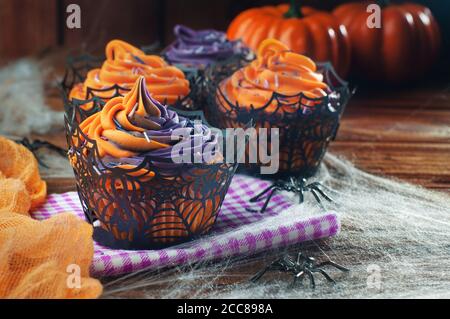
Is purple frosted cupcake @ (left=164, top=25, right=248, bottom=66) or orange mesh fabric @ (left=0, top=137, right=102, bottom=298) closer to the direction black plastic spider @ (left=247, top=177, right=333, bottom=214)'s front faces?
the orange mesh fabric

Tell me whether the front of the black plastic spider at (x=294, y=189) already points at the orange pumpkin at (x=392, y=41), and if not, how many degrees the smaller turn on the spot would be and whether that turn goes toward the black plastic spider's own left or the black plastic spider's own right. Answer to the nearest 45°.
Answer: approximately 180°

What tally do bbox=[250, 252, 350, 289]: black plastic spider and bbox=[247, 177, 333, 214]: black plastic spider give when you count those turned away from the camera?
0

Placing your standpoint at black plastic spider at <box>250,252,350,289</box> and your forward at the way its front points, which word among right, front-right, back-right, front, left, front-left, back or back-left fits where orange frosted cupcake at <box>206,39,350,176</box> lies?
back-left
